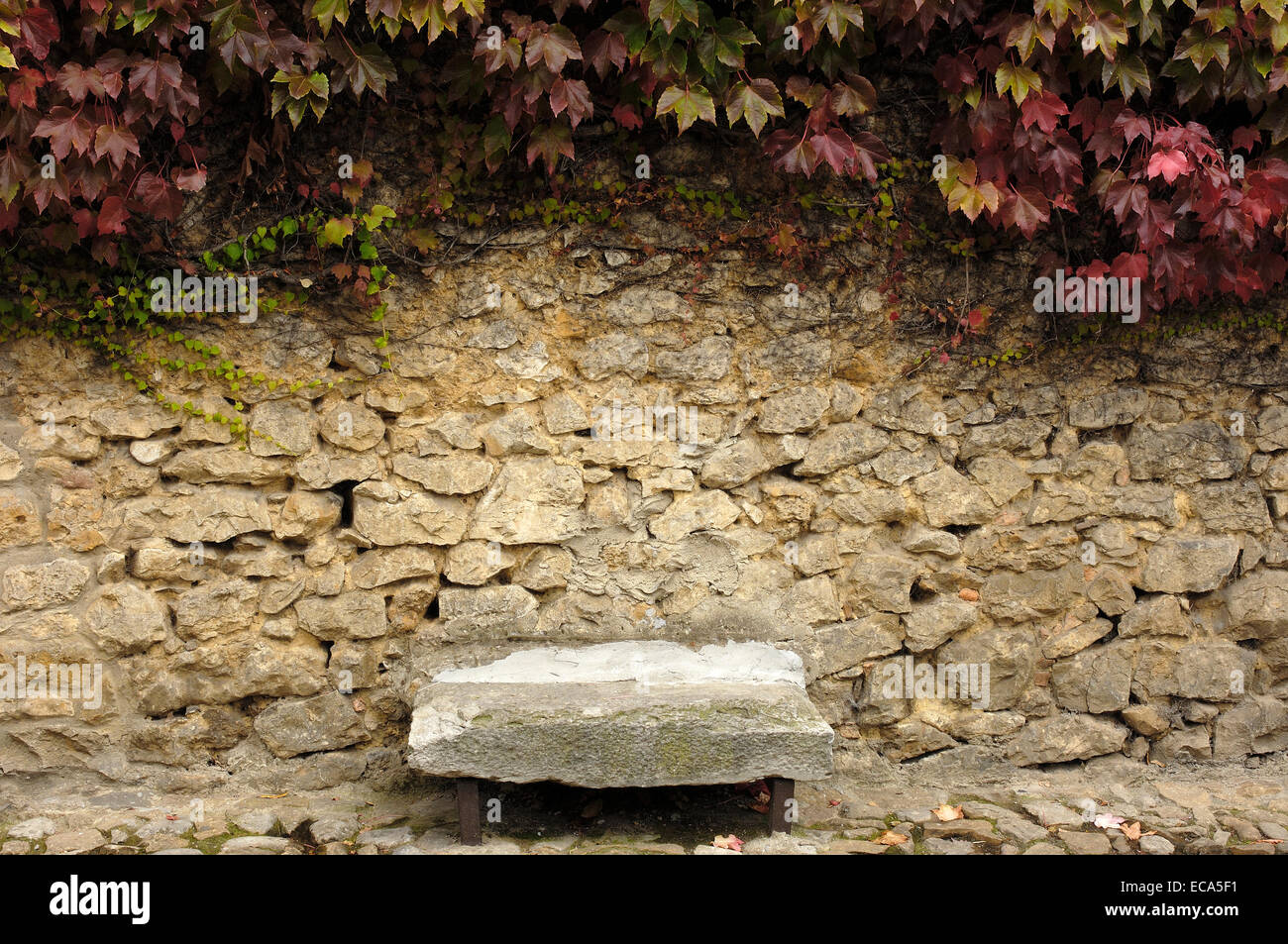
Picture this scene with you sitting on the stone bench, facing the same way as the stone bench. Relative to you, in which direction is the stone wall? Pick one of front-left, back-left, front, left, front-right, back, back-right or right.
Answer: back

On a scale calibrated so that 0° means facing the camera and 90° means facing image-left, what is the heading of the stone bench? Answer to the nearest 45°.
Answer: approximately 0°
